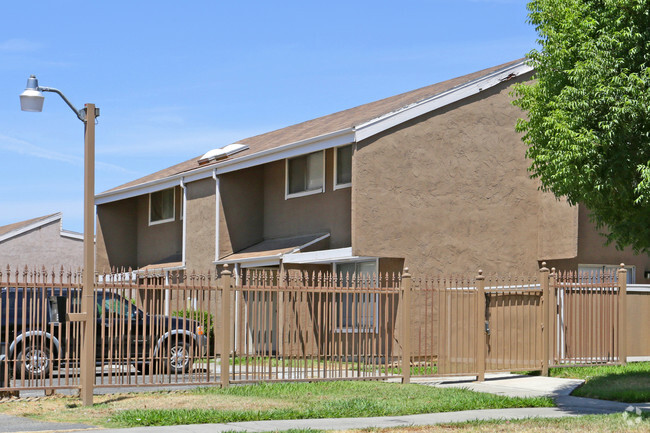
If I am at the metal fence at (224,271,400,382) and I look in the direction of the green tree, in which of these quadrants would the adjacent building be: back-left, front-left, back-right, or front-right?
back-left

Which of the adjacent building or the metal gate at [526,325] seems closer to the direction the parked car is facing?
the metal gate

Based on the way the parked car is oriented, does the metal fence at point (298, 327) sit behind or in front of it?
in front

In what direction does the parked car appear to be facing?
to the viewer's right

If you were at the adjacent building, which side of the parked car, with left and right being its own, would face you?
left

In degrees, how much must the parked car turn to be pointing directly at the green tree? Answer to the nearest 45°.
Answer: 0° — it already faces it
